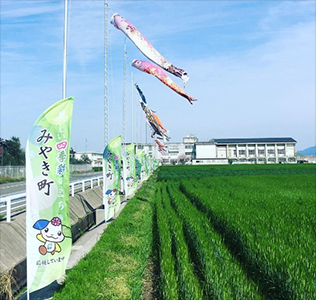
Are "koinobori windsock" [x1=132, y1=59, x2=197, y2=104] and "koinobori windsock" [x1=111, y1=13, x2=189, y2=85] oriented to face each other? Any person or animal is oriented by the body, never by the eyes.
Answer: no

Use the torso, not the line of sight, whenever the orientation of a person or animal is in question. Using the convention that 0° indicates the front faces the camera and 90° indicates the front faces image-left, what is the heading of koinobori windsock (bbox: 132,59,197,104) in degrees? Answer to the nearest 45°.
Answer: approximately 90°

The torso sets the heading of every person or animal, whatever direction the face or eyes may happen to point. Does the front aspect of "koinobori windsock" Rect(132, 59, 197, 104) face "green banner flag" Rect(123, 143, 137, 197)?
no

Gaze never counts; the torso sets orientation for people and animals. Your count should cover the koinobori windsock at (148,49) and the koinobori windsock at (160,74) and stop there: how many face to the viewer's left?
2

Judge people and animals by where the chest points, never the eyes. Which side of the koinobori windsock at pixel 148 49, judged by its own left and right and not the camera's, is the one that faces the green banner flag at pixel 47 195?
left

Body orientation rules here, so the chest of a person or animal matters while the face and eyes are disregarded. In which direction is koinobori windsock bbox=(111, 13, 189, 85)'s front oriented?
to the viewer's left

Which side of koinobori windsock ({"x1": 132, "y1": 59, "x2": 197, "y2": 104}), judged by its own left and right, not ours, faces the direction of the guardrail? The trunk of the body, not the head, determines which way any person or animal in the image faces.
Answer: front

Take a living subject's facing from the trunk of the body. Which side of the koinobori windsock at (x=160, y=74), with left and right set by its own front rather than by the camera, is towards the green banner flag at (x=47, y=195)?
left

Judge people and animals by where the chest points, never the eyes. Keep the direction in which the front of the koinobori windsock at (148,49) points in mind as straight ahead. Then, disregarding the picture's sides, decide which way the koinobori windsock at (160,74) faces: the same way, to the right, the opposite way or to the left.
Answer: the same way

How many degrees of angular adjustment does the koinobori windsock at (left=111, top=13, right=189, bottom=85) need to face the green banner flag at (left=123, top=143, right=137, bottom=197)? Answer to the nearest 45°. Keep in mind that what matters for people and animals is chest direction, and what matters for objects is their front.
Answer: approximately 90° to its right
